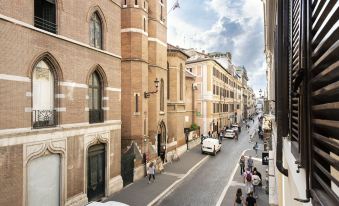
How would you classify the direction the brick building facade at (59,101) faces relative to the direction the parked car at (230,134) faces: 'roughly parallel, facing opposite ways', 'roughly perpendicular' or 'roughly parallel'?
roughly perpendicular

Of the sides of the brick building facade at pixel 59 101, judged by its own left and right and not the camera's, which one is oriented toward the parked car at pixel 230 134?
left

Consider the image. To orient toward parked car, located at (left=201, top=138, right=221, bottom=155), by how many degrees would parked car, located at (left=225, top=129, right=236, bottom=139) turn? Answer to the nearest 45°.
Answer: approximately 180°

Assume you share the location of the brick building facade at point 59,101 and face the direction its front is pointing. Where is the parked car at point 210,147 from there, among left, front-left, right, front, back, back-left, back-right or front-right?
left

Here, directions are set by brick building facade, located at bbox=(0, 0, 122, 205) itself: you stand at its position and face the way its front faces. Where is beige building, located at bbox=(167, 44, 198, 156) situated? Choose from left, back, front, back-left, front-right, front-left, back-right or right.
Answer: left

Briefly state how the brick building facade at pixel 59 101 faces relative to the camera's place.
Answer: facing the viewer and to the right of the viewer
